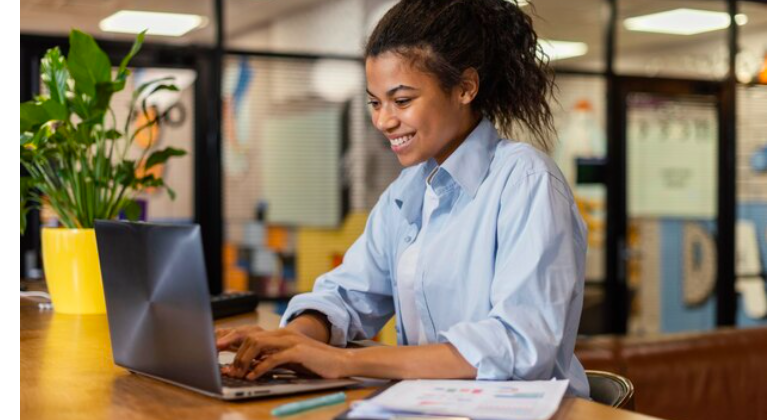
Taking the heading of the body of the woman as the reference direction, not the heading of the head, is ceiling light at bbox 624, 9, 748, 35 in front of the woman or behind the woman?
behind

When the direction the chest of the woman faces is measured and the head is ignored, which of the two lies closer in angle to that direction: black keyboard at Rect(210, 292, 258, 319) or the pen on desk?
the pen on desk

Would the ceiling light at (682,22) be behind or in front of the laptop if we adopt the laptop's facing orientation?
in front

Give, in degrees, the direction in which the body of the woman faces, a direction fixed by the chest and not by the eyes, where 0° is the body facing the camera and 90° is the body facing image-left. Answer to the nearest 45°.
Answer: approximately 45°

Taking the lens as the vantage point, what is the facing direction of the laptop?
facing away from the viewer and to the right of the viewer

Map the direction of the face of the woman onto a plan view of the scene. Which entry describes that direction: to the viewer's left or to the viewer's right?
to the viewer's left

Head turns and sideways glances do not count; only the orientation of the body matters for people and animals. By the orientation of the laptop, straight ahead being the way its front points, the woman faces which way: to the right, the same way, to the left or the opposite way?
the opposite way
